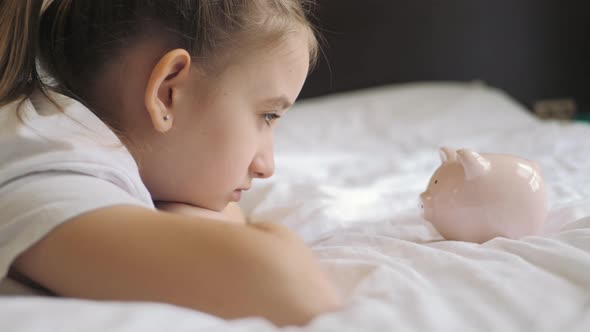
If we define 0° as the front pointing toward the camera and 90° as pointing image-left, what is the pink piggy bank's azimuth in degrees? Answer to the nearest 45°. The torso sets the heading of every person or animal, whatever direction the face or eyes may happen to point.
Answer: approximately 90°
